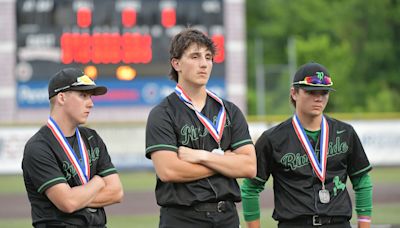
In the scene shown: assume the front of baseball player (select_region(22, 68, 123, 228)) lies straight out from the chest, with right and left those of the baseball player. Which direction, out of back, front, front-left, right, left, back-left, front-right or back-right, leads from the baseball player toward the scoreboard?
back-left

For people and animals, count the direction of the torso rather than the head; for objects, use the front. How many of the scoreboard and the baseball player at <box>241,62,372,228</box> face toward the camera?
2

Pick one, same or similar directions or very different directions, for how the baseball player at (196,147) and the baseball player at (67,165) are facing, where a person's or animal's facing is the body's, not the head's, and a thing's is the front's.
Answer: same or similar directions

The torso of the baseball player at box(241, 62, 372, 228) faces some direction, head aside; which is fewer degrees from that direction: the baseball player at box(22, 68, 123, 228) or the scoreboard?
the baseball player

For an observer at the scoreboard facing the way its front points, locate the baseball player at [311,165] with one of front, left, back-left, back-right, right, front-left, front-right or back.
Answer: front

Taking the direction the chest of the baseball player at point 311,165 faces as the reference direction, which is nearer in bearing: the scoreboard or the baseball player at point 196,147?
the baseball player

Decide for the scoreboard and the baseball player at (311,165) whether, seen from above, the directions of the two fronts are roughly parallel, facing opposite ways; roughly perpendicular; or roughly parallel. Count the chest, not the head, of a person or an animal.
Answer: roughly parallel

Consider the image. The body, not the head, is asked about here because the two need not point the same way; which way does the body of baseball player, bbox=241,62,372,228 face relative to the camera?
toward the camera

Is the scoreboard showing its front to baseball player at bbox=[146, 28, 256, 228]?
yes

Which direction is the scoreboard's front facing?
toward the camera

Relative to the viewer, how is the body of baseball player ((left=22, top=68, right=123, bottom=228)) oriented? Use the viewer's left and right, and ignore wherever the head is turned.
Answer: facing the viewer and to the right of the viewer

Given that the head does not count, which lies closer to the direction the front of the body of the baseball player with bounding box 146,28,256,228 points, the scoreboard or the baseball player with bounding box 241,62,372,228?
the baseball player

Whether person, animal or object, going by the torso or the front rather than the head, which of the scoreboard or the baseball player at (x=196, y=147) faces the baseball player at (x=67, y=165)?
the scoreboard
